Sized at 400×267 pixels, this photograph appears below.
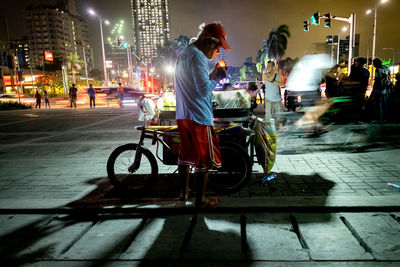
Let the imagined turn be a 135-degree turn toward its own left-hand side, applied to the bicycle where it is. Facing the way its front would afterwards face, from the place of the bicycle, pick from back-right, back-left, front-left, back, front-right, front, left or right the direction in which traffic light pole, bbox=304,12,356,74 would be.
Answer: left

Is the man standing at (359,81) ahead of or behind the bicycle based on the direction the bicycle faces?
behind

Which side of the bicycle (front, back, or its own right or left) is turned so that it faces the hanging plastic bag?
back

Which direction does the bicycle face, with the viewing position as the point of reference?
facing to the left of the viewer

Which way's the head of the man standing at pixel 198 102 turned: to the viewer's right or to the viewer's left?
to the viewer's right

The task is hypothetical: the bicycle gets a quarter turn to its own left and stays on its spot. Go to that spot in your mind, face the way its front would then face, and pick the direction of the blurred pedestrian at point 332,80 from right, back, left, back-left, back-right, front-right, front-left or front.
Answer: back-left

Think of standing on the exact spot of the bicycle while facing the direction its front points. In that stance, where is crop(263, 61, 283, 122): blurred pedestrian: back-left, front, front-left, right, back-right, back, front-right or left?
back-right

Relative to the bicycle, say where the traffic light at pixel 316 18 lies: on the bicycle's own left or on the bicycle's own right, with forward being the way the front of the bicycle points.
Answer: on the bicycle's own right
